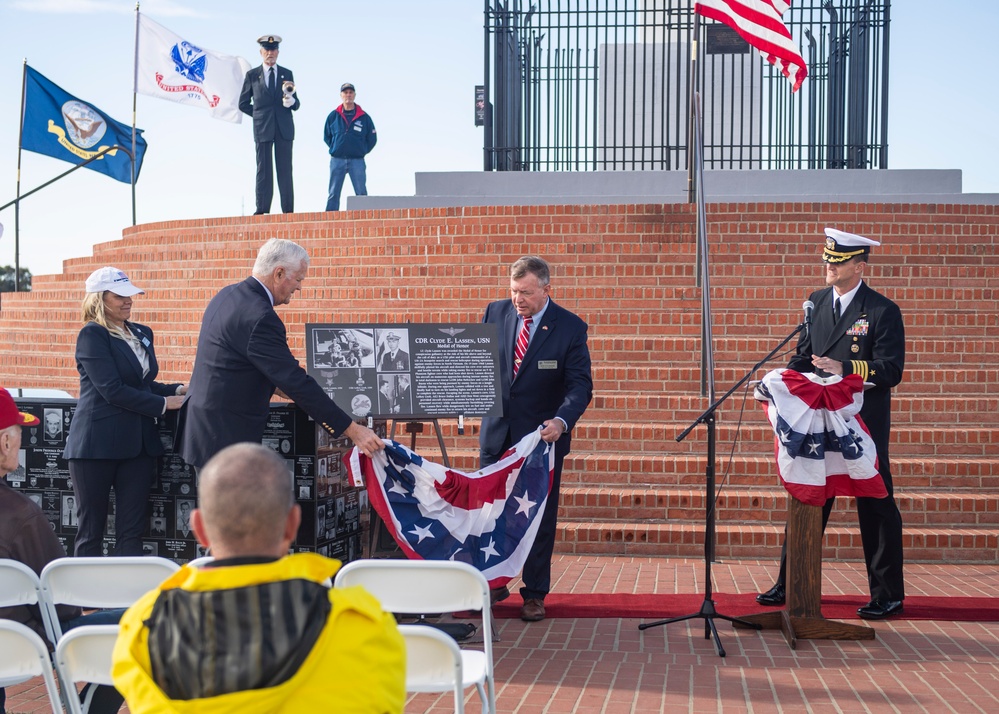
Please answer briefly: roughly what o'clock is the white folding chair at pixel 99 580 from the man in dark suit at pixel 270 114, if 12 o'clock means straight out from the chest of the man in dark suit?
The white folding chair is roughly at 12 o'clock from the man in dark suit.

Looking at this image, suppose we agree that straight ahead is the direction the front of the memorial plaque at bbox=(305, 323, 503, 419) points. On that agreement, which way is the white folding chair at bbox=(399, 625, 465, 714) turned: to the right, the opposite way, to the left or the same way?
the opposite way

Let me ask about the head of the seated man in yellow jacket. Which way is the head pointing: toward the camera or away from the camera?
away from the camera

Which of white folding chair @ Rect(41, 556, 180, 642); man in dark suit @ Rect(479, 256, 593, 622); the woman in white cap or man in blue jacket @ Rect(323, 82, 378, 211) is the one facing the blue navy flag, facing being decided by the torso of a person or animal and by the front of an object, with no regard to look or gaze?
the white folding chair

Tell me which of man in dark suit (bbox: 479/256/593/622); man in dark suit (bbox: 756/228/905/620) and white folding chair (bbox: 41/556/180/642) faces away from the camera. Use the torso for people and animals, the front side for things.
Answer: the white folding chair

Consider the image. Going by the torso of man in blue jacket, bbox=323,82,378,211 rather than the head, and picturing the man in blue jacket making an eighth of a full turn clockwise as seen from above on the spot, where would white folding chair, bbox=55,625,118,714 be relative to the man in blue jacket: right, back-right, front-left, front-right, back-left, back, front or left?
front-left

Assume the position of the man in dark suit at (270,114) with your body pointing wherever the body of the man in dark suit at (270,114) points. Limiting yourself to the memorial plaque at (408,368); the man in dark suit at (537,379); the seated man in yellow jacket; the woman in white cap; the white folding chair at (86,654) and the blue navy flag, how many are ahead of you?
5

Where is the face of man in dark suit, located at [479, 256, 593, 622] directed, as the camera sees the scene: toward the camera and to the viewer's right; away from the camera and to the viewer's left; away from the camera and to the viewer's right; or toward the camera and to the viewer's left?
toward the camera and to the viewer's left

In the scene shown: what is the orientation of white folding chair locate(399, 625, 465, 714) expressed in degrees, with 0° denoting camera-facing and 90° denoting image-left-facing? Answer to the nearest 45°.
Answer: approximately 180°

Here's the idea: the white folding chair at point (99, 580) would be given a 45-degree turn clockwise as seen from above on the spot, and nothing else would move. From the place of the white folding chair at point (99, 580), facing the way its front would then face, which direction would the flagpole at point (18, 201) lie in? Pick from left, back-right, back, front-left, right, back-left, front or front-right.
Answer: front-left

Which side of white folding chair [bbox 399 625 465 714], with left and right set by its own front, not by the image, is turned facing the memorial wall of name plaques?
front

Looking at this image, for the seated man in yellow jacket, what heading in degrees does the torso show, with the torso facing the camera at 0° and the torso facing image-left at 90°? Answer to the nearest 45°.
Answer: approximately 180°

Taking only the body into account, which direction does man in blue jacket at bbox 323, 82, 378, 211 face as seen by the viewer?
toward the camera

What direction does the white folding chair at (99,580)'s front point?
away from the camera

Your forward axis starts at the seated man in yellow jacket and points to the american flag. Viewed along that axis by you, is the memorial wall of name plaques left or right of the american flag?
left

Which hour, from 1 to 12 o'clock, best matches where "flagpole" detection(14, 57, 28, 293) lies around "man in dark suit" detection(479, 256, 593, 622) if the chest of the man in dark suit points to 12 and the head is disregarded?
The flagpole is roughly at 3 o'clock from the man in dark suit.

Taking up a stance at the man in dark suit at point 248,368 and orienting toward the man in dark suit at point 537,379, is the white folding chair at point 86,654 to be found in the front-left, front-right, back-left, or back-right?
back-right

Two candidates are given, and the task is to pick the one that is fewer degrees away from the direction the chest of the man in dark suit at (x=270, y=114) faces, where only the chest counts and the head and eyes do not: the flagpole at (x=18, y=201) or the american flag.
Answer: the american flag

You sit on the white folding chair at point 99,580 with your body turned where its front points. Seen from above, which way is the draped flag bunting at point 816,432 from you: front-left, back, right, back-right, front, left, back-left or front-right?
right

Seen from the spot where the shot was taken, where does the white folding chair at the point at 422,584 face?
facing away from the viewer

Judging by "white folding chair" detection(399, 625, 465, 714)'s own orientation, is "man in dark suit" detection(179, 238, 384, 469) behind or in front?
in front

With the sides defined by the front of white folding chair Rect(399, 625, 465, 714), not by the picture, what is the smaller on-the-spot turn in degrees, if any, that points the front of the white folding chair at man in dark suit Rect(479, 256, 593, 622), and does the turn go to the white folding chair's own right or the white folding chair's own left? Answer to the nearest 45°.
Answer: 0° — it already faces them
